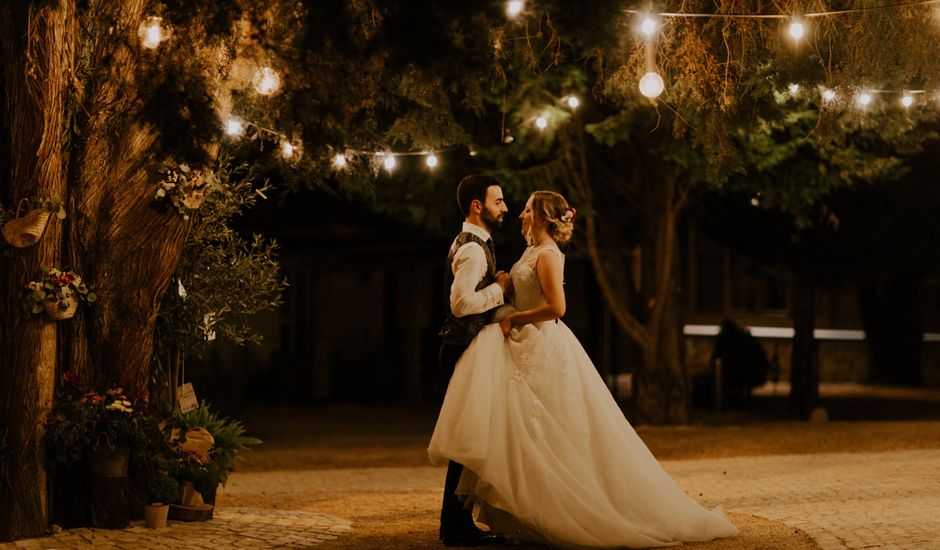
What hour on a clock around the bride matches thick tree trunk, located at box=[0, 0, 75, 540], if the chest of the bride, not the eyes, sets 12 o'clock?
The thick tree trunk is roughly at 12 o'clock from the bride.

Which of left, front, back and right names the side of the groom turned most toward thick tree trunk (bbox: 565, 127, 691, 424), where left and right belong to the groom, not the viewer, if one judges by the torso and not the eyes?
left

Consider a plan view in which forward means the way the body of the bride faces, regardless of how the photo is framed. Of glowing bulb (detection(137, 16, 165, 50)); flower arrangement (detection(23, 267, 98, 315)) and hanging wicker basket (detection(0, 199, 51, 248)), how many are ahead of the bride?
3

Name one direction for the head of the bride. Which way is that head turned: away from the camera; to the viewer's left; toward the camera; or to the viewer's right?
to the viewer's left

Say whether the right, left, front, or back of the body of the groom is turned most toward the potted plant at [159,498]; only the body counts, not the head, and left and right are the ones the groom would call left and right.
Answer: back

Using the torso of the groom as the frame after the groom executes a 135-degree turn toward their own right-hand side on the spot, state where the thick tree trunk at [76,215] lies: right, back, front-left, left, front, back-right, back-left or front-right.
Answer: front-right

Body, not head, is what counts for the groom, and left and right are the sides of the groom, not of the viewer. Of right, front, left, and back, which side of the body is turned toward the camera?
right

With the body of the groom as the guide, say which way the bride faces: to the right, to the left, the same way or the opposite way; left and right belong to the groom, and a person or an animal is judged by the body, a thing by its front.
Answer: the opposite way

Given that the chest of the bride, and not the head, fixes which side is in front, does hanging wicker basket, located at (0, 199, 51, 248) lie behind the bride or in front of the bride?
in front

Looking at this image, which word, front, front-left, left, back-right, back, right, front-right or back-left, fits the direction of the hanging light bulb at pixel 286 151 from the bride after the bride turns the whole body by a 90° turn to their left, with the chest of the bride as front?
back-right

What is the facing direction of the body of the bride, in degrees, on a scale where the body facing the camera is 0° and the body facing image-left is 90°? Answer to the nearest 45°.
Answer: approximately 90°

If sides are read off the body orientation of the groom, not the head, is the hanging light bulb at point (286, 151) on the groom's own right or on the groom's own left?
on the groom's own left

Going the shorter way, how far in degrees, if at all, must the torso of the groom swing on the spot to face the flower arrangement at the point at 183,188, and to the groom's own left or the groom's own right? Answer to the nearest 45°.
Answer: approximately 180°
